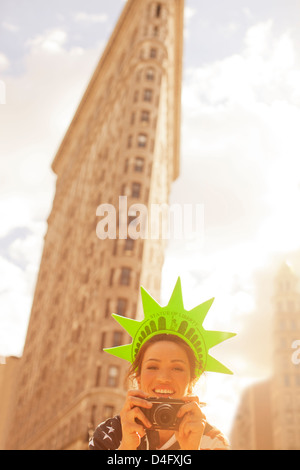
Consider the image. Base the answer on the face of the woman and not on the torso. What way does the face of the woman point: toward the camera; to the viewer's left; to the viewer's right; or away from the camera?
toward the camera

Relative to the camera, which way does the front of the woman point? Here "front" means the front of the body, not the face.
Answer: toward the camera
